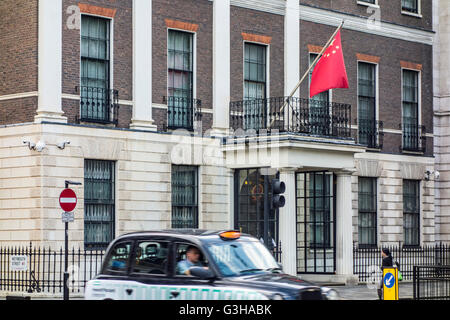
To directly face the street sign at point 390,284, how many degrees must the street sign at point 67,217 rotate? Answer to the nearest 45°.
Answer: approximately 45° to its left

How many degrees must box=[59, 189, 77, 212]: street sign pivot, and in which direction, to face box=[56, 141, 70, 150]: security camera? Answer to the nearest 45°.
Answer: approximately 180°

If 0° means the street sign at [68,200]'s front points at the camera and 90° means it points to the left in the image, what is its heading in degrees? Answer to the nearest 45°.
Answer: approximately 0°

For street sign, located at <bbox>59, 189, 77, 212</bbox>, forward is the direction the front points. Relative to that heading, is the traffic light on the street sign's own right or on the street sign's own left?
on the street sign's own left

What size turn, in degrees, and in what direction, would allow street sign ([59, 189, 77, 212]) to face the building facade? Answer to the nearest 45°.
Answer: approximately 135° to its left

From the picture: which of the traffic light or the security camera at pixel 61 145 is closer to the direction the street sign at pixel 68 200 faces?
the traffic light

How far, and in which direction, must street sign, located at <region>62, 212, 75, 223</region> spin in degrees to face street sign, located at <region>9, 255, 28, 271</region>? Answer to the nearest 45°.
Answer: approximately 135° to its right

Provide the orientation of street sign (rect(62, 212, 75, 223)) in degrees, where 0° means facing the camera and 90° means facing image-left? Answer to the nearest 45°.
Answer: approximately 0°

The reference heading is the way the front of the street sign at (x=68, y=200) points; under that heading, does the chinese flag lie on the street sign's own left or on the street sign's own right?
on the street sign's own left
